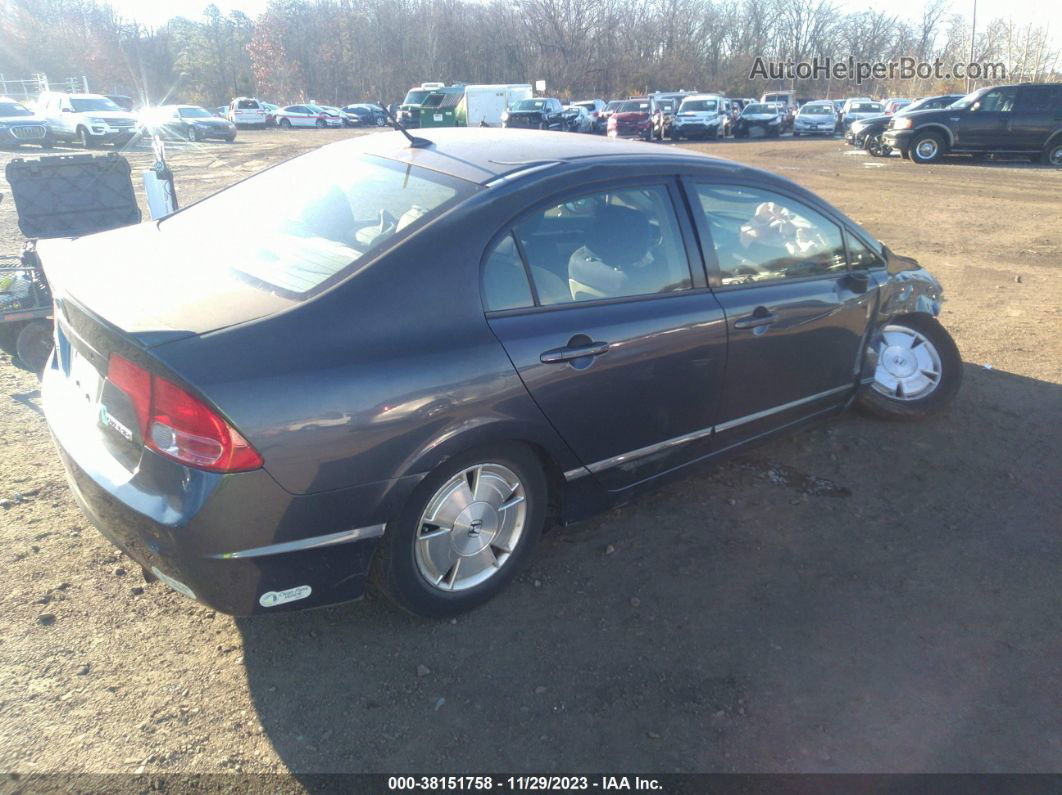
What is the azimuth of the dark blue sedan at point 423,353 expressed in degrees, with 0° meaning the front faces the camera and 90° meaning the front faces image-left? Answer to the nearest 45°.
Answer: approximately 225°

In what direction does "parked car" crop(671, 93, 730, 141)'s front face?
toward the camera

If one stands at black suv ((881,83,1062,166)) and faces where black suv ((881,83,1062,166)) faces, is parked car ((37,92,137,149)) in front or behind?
in front

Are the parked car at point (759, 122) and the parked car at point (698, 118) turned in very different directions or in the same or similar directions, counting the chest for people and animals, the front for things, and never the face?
same or similar directions

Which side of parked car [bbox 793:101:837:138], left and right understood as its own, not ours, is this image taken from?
front

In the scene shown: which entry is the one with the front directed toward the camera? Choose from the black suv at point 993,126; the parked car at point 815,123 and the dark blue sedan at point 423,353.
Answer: the parked car

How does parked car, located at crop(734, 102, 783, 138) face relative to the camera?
toward the camera

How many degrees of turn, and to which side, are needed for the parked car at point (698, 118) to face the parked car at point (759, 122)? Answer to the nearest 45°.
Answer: approximately 135° to its left

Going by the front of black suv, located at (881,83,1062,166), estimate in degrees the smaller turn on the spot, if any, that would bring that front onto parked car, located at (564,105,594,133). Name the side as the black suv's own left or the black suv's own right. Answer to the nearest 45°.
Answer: approximately 45° to the black suv's own right

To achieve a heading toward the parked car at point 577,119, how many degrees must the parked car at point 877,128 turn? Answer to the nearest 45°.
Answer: approximately 90° to its right

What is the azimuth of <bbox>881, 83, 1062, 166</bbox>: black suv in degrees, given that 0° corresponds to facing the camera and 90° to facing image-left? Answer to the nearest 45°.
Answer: approximately 90°

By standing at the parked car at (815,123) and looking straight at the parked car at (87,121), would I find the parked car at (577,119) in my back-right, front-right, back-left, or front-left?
front-right

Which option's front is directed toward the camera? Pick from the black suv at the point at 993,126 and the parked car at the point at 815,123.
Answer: the parked car
